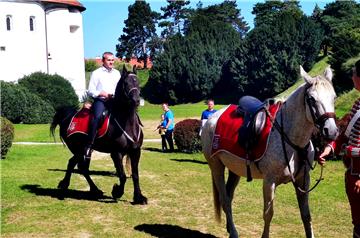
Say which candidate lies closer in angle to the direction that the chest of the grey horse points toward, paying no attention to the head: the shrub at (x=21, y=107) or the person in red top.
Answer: the person in red top

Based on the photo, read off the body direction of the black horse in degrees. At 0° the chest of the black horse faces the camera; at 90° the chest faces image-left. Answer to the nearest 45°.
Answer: approximately 315°

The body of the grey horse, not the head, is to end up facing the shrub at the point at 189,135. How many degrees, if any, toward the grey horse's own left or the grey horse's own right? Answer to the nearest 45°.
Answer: approximately 135° to the grey horse's own left

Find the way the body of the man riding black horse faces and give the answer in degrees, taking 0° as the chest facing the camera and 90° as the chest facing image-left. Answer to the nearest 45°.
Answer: approximately 315°

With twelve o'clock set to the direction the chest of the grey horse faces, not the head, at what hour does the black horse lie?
The black horse is roughly at 6 o'clock from the grey horse.

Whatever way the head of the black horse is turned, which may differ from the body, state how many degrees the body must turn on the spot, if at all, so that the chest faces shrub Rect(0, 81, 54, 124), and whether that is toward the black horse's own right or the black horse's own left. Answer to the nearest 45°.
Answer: approximately 135° to the black horse's own left

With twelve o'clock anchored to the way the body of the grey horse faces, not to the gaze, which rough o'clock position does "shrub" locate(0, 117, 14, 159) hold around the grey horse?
The shrub is roughly at 6 o'clock from the grey horse.

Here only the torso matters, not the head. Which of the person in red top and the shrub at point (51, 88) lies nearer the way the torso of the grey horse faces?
the person in red top

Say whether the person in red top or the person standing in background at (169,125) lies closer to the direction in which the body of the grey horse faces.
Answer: the person in red top

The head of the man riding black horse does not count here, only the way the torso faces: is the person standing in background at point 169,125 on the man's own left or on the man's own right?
on the man's own left
